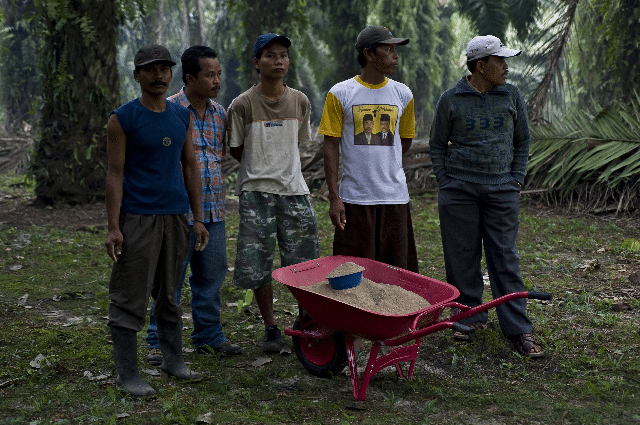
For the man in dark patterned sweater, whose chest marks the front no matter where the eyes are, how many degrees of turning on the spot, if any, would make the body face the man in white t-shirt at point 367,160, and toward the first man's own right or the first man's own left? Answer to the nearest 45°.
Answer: approximately 45° to the first man's own right

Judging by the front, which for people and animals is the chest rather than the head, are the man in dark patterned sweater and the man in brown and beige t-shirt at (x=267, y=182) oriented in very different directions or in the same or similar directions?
same or similar directions

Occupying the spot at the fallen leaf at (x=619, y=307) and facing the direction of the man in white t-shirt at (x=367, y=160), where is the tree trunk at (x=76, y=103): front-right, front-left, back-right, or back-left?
front-right

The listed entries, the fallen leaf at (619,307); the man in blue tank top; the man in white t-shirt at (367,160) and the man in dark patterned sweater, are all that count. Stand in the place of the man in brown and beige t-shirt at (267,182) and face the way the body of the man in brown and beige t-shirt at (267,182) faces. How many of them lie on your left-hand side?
3

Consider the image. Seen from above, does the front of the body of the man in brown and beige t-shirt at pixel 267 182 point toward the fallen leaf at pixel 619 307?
no

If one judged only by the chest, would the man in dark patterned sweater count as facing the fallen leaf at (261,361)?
no

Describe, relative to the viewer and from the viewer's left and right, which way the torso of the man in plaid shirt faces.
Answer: facing the viewer and to the right of the viewer

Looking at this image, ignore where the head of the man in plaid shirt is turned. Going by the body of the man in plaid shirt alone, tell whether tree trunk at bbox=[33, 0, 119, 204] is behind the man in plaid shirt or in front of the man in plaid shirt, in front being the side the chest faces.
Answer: behind

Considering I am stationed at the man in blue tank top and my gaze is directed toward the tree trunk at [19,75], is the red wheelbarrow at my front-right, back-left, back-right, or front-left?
back-right

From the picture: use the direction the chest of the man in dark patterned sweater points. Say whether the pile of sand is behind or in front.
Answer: in front

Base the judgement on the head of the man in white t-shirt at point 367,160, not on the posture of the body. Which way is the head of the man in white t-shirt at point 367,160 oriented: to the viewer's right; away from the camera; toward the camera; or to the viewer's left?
to the viewer's right

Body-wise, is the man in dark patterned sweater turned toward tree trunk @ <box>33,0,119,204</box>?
no

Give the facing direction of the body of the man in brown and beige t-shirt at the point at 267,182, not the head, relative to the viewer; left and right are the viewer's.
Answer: facing the viewer

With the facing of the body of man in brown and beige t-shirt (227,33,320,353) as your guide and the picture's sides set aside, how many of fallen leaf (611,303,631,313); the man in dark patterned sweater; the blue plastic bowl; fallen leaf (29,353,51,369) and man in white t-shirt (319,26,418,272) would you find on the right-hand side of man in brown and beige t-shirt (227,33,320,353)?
1

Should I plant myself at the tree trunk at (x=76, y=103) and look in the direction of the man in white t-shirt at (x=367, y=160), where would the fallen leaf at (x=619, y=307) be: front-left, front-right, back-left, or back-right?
front-left

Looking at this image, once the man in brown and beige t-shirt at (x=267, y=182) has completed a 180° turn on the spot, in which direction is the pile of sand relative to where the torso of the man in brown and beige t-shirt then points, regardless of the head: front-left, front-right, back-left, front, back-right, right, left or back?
back-right

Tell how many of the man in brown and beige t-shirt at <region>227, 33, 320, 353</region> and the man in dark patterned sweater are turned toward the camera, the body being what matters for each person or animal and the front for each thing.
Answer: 2

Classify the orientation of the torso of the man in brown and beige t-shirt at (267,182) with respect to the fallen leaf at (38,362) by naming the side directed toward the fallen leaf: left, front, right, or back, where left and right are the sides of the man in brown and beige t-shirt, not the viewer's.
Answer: right

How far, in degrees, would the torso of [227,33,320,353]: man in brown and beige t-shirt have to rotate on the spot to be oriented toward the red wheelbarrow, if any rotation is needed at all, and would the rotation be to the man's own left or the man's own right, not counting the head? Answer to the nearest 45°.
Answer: approximately 45° to the man's own left
